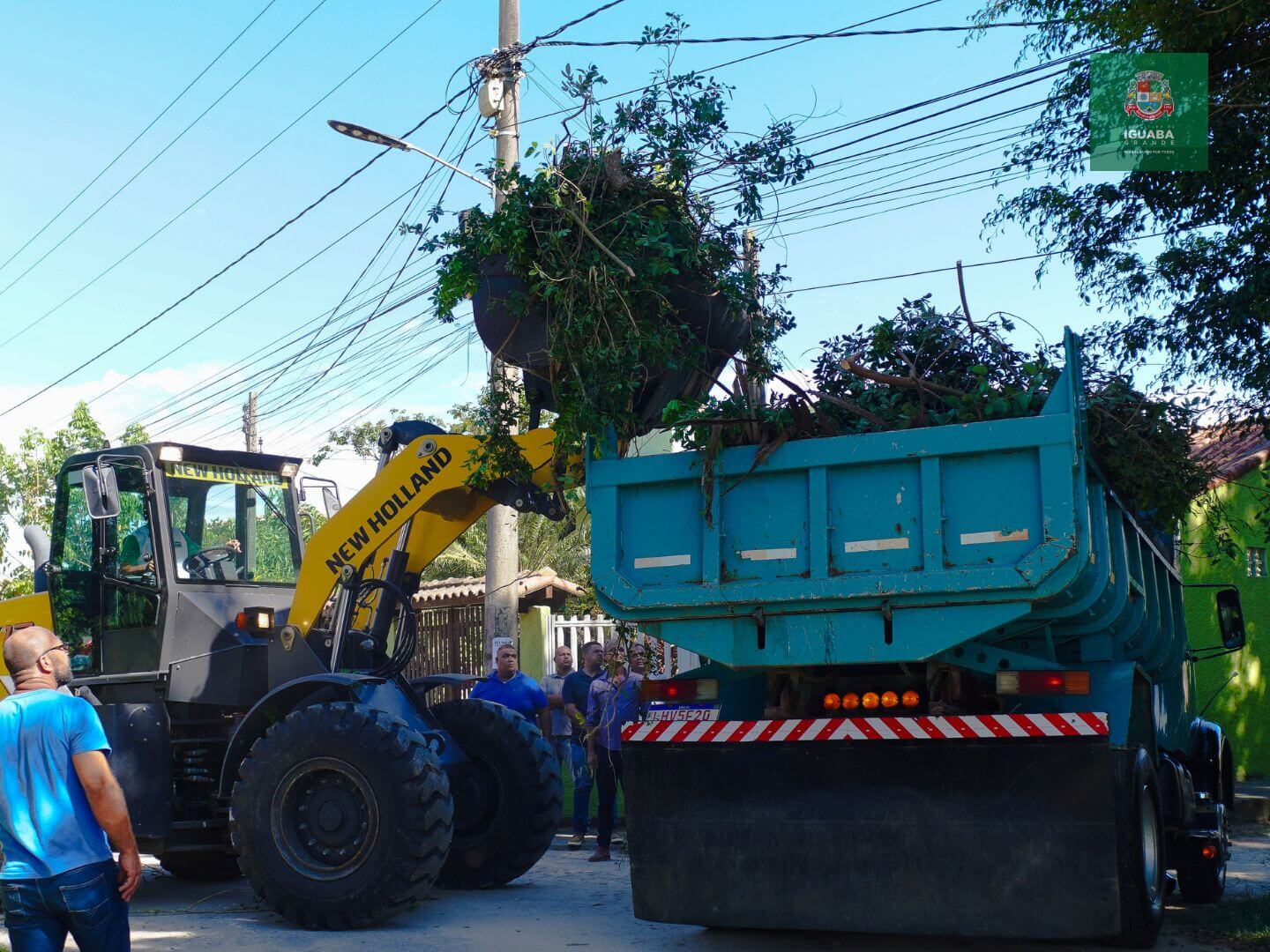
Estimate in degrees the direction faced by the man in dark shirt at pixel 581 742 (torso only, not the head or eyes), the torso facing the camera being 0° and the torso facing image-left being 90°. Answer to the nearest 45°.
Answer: approximately 315°

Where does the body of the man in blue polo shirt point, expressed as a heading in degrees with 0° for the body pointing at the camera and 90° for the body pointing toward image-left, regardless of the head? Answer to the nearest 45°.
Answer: approximately 0°

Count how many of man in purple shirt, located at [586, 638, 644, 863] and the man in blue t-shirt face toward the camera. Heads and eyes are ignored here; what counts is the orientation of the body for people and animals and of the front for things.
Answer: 1
